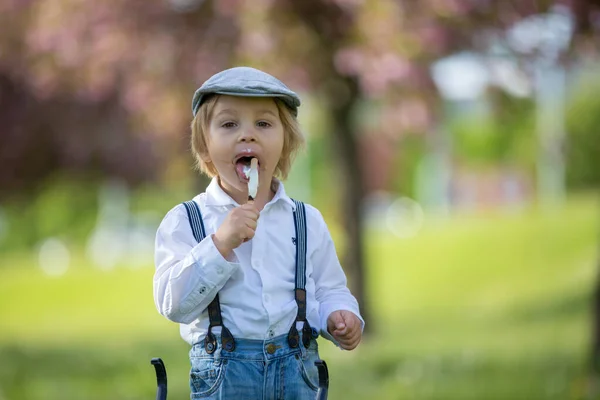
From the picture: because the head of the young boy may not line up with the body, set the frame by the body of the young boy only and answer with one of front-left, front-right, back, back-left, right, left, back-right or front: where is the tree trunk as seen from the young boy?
back

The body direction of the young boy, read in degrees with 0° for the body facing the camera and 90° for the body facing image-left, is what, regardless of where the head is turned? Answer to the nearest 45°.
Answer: approximately 0°
